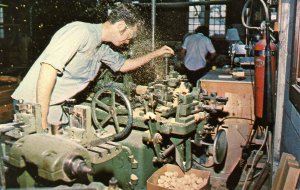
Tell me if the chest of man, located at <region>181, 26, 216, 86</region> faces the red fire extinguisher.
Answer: no

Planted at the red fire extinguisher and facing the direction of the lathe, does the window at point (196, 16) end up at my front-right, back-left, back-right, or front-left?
back-right

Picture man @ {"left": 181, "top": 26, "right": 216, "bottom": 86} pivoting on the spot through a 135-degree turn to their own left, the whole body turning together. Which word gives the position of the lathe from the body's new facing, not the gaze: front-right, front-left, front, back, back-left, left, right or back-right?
front-left

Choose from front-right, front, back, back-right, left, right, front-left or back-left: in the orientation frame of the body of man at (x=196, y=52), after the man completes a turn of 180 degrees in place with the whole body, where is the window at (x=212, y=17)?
back

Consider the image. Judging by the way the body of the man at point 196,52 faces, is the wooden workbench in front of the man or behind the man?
behind

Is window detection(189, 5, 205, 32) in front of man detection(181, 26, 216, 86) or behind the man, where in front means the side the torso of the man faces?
in front

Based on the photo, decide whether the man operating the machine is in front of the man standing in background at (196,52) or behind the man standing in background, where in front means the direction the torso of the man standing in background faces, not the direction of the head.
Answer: behind

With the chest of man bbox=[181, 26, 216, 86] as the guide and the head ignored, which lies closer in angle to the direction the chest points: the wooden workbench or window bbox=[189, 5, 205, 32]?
the window

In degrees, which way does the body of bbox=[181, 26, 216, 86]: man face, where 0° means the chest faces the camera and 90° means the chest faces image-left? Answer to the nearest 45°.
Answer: approximately 180°
